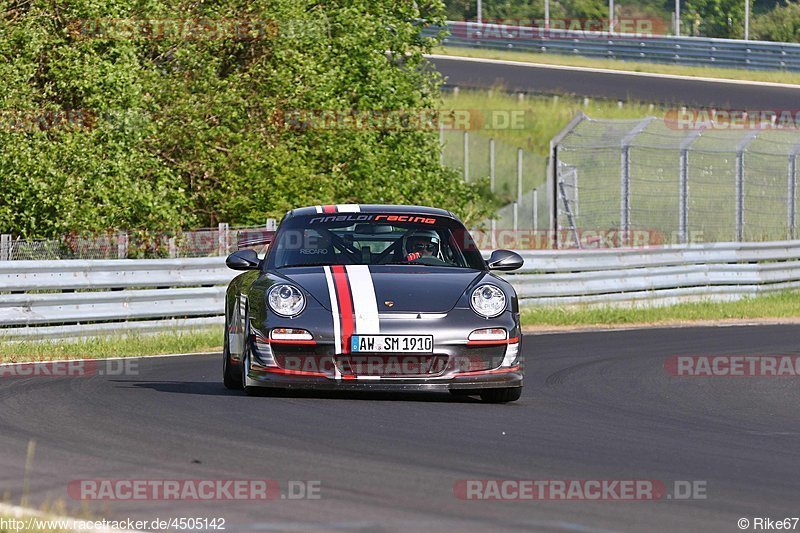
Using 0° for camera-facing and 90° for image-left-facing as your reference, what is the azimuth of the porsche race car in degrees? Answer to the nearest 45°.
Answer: approximately 0°

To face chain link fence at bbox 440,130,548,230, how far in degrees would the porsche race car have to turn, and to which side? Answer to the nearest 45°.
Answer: approximately 180°

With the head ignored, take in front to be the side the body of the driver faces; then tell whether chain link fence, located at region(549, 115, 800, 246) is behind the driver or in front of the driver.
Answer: behind

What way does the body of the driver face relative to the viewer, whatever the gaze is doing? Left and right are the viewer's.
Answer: facing the viewer

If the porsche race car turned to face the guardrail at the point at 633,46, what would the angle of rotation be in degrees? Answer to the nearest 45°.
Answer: approximately 180°

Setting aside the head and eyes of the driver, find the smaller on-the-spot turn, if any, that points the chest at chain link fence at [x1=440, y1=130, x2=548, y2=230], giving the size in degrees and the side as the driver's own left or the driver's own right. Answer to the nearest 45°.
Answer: approximately 180°

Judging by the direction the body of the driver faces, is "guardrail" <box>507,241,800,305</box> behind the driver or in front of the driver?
behind

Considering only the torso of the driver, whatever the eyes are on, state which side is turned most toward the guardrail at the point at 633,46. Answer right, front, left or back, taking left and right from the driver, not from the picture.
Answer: back
